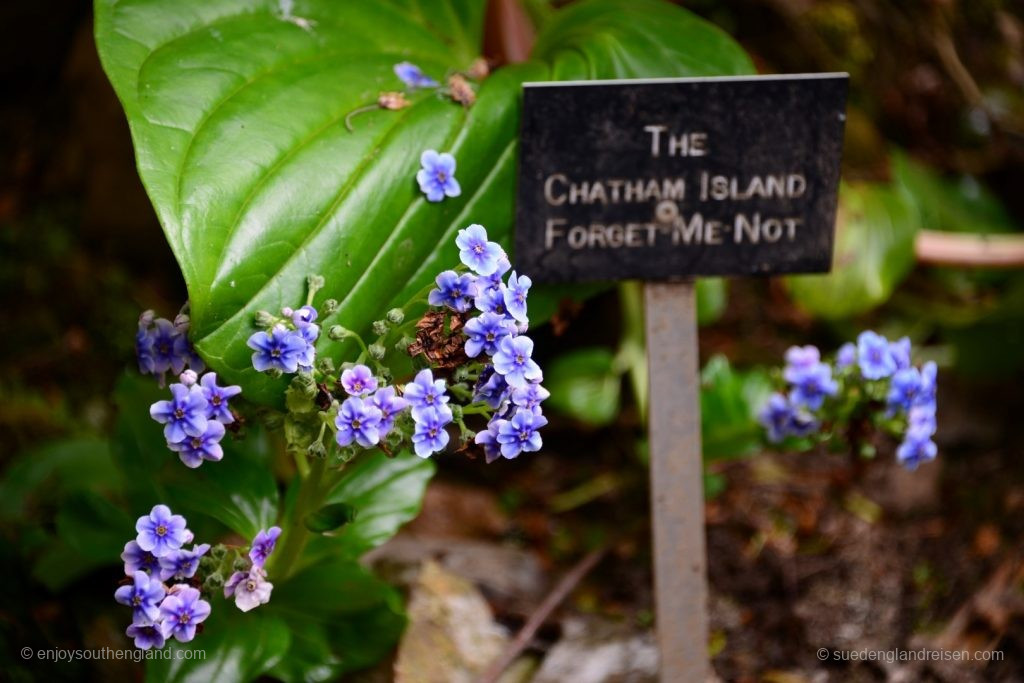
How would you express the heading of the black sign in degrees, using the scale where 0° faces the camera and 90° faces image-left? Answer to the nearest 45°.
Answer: approximately 0°

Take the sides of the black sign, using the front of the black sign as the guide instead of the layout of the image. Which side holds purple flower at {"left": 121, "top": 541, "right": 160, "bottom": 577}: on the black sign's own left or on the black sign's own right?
on the black sign's own right
